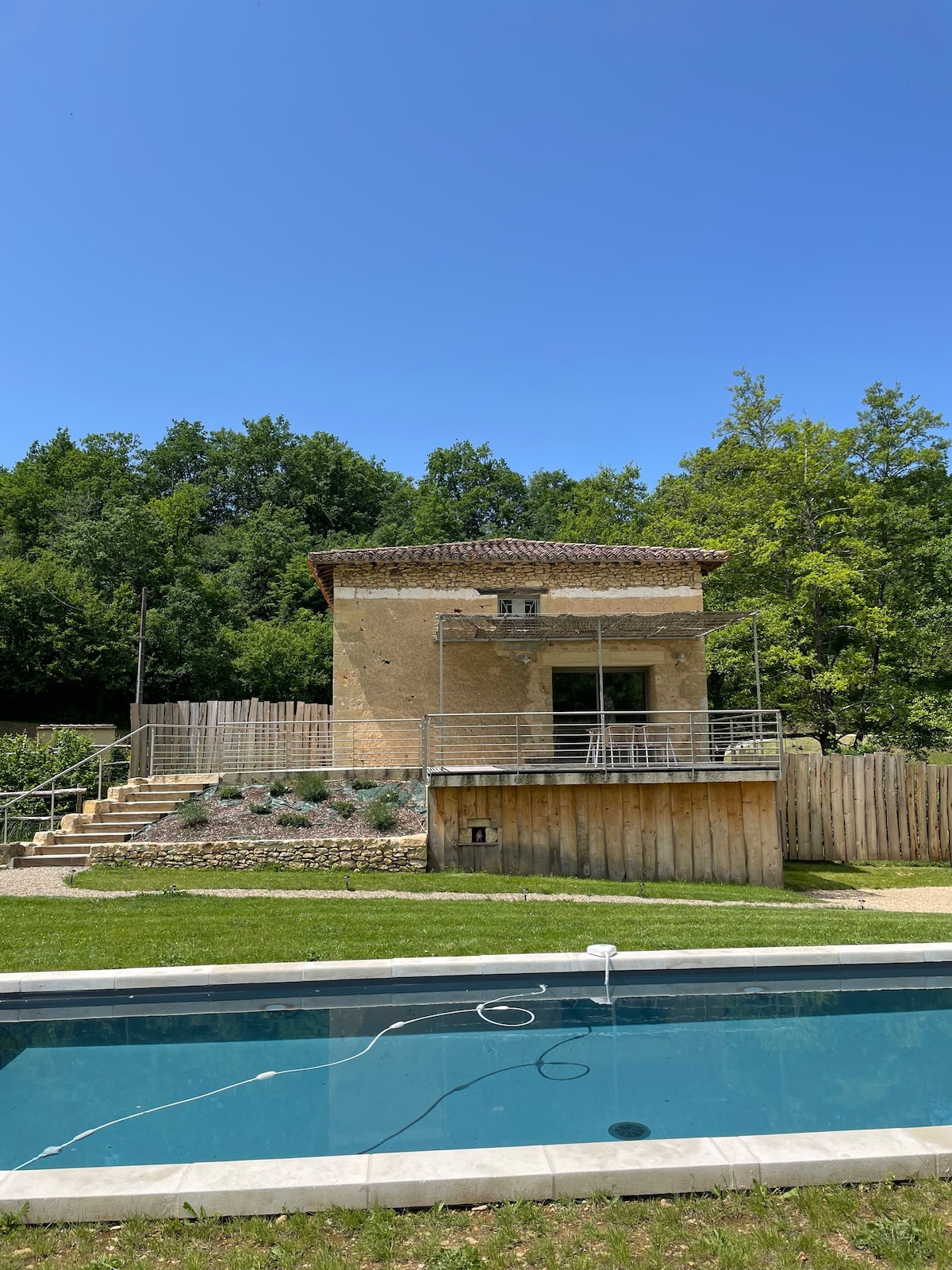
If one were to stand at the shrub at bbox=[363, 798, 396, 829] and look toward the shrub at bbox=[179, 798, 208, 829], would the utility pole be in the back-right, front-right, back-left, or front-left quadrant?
front-right

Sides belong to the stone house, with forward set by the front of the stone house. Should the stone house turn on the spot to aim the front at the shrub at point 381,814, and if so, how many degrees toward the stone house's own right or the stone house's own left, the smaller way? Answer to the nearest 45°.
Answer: approximately 45° to the stone house's own right

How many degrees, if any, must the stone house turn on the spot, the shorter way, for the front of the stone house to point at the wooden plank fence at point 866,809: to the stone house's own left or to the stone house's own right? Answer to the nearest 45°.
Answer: approximately 90° to the stone house's own left

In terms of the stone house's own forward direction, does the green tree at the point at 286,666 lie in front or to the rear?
to the rear

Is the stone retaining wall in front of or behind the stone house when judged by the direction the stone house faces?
in front

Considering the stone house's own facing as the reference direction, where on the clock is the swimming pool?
The swimming pool is roughly at 12 o'clock from the stone house.

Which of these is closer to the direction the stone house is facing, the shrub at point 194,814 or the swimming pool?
the swimming pool

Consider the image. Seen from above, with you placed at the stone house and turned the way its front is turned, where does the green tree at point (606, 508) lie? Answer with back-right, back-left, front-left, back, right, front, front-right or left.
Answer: back

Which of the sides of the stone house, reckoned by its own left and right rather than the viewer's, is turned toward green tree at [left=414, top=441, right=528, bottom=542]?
back

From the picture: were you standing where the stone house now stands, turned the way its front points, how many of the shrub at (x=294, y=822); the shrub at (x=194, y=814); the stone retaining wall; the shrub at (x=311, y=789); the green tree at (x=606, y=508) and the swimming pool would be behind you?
1

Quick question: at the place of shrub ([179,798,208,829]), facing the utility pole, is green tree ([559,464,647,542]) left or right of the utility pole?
right

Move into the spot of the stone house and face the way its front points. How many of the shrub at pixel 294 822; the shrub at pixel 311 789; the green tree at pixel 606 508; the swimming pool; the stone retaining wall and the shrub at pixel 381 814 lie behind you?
1

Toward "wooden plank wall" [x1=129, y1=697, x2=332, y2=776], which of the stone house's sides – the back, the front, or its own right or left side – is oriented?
right

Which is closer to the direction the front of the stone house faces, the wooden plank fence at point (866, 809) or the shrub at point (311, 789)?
the shrub

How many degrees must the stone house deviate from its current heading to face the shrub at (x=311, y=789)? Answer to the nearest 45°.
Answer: approximately 45° to its right

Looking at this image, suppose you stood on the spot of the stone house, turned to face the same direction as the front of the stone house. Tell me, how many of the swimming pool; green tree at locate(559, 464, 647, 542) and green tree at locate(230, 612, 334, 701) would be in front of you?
1

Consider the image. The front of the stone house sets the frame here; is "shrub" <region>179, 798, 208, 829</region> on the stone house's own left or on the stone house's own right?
on the stone house's own right

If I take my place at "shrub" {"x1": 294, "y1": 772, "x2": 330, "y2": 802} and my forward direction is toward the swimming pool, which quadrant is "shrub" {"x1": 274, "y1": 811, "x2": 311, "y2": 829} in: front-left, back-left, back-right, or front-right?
front-right

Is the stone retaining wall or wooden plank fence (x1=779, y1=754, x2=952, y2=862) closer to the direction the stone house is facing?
the stone retaining wall

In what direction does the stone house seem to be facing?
toward the camera
